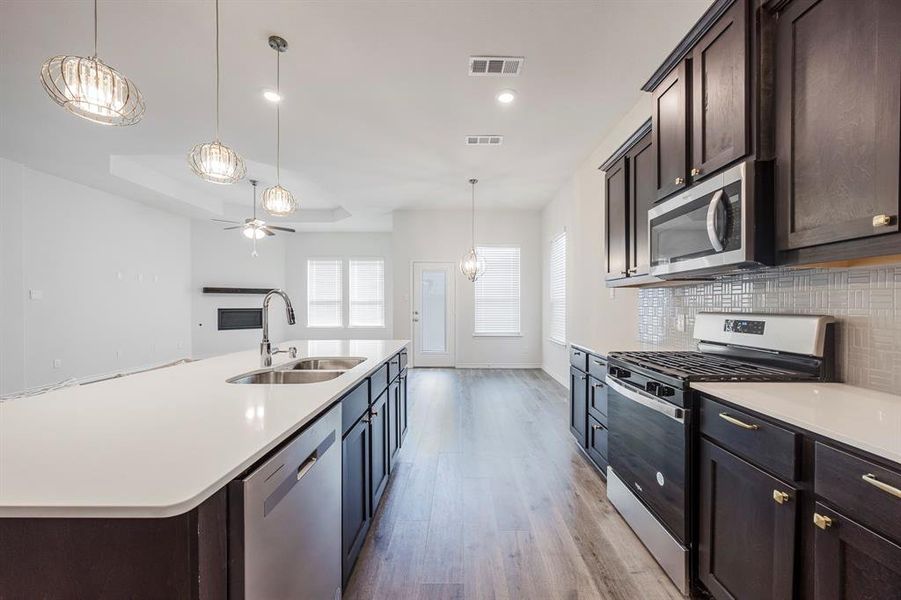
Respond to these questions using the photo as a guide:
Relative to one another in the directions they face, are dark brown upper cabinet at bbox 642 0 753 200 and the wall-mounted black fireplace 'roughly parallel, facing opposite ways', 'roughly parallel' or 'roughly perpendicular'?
roughly perpendicular

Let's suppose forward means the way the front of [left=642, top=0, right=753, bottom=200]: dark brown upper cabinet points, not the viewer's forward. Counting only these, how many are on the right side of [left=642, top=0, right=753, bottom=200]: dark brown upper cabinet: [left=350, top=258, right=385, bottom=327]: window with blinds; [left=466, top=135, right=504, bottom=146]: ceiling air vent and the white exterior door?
3

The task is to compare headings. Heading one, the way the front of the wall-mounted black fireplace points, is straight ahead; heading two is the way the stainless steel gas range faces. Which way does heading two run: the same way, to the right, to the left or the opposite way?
to the right

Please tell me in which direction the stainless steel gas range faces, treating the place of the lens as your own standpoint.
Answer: facing the viewer and to the left of the viewer

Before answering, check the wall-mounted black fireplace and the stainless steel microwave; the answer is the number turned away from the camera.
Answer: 0

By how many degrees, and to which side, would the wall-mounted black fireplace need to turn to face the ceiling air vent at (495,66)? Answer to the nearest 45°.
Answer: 0° — it already faces it

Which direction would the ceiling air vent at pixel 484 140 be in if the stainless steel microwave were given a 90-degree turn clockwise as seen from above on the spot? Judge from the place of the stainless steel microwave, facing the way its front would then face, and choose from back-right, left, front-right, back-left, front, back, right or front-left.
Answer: front

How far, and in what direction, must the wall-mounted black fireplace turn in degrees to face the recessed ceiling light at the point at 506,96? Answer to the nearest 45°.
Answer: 0° — it already faces it

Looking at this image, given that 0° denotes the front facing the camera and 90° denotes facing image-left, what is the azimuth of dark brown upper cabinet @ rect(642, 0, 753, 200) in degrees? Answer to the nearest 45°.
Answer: approximately 45°

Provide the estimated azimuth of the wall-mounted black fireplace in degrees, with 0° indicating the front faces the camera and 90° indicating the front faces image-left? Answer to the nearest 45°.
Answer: approximately 0°

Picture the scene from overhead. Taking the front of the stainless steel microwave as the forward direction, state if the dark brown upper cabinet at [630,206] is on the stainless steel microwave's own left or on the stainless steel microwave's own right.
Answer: on the stainless steel microwave's own right

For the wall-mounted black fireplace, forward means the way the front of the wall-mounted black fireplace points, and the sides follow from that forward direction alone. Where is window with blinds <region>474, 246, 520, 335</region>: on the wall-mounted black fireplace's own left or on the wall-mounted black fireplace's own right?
on the wall-mounted black fireplace's own left

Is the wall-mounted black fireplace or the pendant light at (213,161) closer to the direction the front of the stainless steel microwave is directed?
the pendant light
